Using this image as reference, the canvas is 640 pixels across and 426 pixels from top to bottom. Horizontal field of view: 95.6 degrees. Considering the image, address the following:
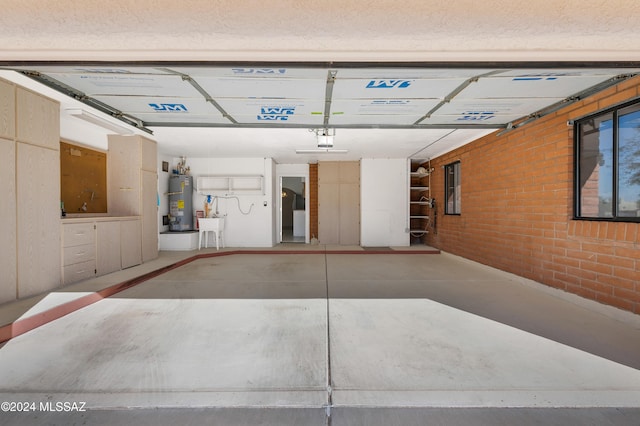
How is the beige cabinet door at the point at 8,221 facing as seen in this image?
to the viewer's right

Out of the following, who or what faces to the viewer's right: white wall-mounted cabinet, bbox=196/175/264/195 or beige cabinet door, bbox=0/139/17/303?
the beige cabinet door

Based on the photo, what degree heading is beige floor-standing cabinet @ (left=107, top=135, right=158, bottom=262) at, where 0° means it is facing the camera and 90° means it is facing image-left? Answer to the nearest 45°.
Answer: approximately 315°

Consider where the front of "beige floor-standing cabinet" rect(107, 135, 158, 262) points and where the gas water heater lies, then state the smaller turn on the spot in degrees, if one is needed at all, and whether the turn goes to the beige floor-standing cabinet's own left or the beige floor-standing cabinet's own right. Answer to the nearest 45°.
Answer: approximately 90° to the beige floor-standing cabinet's own left

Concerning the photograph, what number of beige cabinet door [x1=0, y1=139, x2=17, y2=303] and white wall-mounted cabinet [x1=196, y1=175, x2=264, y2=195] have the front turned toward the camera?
1

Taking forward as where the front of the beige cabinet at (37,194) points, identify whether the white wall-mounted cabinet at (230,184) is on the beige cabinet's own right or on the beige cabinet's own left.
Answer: on the beige cabinet's own left

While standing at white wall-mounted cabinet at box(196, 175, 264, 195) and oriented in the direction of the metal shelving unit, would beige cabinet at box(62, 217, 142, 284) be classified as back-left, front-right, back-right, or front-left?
back-right

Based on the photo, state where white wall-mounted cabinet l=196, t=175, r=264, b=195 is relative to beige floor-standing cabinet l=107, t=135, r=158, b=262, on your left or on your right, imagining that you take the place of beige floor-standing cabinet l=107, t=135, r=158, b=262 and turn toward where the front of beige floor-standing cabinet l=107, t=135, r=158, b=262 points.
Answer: on your left
